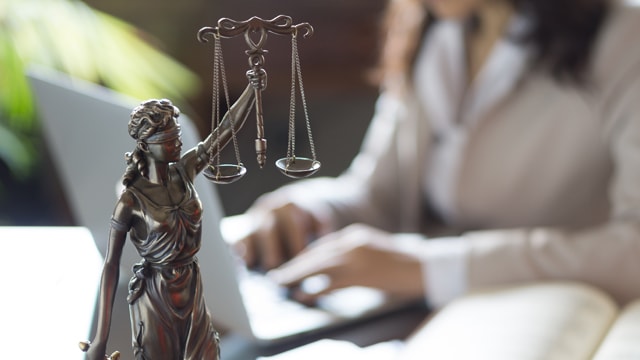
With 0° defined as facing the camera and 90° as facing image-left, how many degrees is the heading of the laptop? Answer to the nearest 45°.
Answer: approximately 225°

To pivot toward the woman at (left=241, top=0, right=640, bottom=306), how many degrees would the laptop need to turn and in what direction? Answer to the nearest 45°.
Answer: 0° — it already faces them

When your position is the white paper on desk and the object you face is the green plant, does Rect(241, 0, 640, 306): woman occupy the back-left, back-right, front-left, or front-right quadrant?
front-right

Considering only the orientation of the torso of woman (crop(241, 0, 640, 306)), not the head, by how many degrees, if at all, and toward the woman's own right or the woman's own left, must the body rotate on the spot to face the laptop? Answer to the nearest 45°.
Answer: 0° — they already face it

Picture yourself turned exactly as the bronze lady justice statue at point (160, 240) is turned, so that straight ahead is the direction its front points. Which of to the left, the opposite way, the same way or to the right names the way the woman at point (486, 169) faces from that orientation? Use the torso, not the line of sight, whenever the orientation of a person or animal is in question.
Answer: to the right

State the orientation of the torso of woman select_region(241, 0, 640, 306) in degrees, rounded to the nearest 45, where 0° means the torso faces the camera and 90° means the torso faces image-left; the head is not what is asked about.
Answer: approximately 45°

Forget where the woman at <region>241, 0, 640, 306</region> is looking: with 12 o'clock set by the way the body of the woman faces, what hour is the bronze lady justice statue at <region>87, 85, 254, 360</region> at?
The bronze lady justice statue is roughly at 11 o'clock from the woman.

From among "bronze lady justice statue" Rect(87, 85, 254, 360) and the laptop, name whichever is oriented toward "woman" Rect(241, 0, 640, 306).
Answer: the laptop

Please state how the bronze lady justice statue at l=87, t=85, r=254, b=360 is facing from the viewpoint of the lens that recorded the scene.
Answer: facing the viewer and to the right of the viewer

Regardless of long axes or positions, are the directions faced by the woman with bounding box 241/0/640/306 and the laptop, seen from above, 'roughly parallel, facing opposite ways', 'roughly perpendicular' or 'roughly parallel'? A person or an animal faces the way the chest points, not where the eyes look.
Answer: roughly parallel, facing opposite ways

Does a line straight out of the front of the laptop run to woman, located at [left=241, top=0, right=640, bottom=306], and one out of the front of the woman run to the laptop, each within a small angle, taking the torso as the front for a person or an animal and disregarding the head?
yes

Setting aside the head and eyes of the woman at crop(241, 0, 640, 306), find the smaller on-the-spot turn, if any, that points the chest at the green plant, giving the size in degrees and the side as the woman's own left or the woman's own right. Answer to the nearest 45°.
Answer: approximately 45° to the woman's own right

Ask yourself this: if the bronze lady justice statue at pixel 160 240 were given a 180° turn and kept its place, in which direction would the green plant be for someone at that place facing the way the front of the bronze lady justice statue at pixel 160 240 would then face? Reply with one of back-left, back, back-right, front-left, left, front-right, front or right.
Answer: front-right
